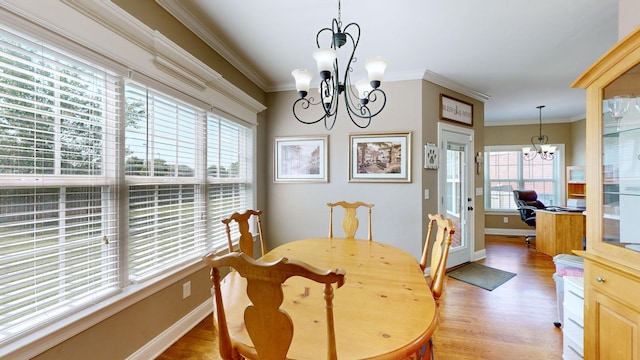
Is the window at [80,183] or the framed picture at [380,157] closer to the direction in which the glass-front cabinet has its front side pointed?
the window

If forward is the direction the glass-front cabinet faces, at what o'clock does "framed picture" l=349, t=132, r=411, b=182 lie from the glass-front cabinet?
The framed picture is roughly at 2 o'clock from the glass-front cabinet.

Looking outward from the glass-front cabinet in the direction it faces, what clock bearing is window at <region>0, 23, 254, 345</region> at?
The window is roughly at 12 o'clock from the glass-front cabinet.

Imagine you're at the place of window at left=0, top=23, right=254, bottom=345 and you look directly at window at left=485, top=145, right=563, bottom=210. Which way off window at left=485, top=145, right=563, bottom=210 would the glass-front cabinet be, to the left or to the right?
right

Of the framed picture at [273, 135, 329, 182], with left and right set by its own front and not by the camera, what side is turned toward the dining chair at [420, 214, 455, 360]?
front

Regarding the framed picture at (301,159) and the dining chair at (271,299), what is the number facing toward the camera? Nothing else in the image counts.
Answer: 1

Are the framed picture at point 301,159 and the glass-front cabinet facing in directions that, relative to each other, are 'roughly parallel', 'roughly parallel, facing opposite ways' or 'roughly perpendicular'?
roughly perpendicular

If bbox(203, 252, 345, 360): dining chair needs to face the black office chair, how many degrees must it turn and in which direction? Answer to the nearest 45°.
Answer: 0° — it already faces it

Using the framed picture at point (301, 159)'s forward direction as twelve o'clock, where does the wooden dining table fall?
The wooden dining table is roughly at 12 o'clock from the framed picture.

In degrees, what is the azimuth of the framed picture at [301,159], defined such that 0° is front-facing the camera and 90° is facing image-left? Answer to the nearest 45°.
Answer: approximately 0°

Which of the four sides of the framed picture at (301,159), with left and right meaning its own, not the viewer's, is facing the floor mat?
left

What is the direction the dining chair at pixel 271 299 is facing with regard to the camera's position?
facing away from the viewer and to the right of the viewer

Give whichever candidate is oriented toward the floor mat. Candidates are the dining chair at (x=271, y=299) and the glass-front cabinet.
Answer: the dining chair

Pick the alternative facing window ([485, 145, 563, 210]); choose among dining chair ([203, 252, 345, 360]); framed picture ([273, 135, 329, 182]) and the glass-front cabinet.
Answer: the dining chair

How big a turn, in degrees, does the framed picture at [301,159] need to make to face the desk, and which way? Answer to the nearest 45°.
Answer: approximately 90° to its left
